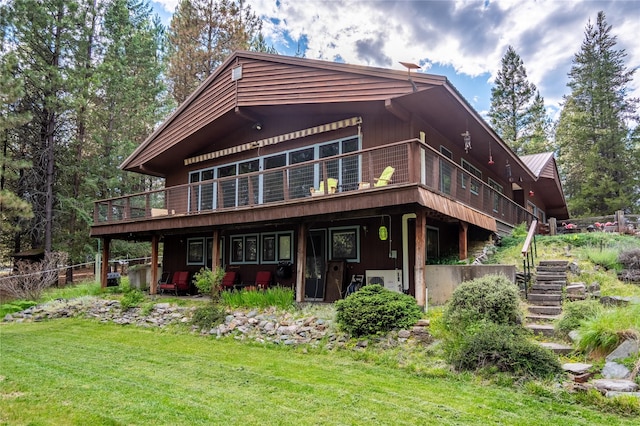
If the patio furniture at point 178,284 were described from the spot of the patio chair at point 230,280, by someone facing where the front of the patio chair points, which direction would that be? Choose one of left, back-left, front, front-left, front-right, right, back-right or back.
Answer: right

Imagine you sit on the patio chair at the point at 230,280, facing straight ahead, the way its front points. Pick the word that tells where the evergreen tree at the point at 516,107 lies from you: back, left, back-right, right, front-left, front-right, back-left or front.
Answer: back

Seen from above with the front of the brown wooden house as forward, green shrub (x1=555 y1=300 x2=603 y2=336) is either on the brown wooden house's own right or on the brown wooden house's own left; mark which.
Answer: on the brown wooden house's own left

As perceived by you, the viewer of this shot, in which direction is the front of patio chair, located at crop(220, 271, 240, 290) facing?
facing the viewer and to the left of the viewer

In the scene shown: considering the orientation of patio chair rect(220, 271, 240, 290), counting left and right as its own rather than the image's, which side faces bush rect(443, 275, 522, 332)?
left
